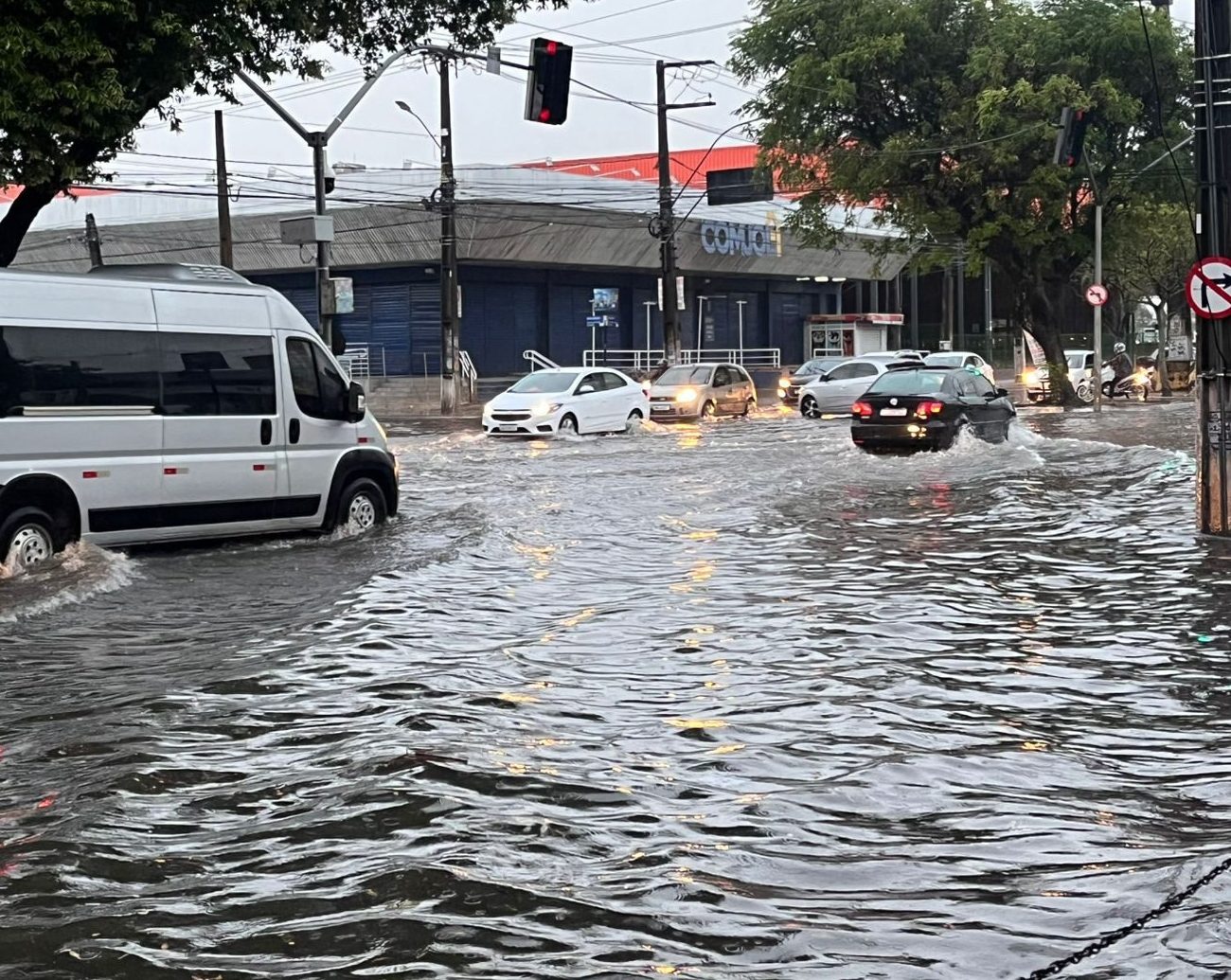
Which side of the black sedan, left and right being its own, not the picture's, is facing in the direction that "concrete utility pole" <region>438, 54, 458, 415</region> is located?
left

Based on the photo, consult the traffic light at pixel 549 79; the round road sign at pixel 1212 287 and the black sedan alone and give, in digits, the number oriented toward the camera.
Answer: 2

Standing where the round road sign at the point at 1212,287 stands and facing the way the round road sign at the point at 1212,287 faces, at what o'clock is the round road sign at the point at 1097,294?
the round road sign at the point at 1097,294 is roughly at 6 o'clock from the round road sign at the point at 1212,287.

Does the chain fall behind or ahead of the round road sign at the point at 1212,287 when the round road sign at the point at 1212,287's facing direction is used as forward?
ahead

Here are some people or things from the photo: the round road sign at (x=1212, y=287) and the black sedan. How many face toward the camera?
1

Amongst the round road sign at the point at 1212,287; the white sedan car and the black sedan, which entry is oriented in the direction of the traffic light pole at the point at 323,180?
the white sedan car

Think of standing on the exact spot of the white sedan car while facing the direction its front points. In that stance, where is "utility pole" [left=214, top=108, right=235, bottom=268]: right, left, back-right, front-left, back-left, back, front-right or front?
right

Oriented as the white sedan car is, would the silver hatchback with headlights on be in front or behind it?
behind

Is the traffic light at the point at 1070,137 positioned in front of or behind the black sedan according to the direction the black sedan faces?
in front

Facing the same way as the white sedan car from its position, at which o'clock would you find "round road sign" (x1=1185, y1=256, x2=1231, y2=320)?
The round road sign is roughly at 10 o'clock from the white sedan car.

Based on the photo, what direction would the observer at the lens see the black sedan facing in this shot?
facing away from the viewer and to the right of the viewer
